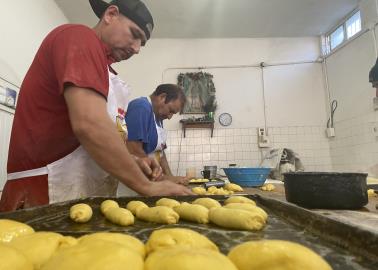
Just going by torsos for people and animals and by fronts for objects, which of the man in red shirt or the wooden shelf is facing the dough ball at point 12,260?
the wooden shelf

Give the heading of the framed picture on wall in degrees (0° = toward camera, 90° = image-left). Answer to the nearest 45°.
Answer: approximately 0°

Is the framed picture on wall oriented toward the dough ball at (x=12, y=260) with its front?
yes

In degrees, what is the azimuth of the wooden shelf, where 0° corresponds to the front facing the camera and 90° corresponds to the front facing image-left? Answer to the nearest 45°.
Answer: approximately 0°

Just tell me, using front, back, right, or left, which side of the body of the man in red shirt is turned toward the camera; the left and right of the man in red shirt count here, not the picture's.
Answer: right

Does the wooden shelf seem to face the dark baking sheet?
yes

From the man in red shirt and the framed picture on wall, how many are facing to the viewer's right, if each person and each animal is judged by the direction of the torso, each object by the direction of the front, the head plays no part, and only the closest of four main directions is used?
1

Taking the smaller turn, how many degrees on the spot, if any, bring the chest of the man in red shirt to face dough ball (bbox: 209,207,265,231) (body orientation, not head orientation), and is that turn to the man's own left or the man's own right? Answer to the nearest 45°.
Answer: approximately 45° to the man's own right
